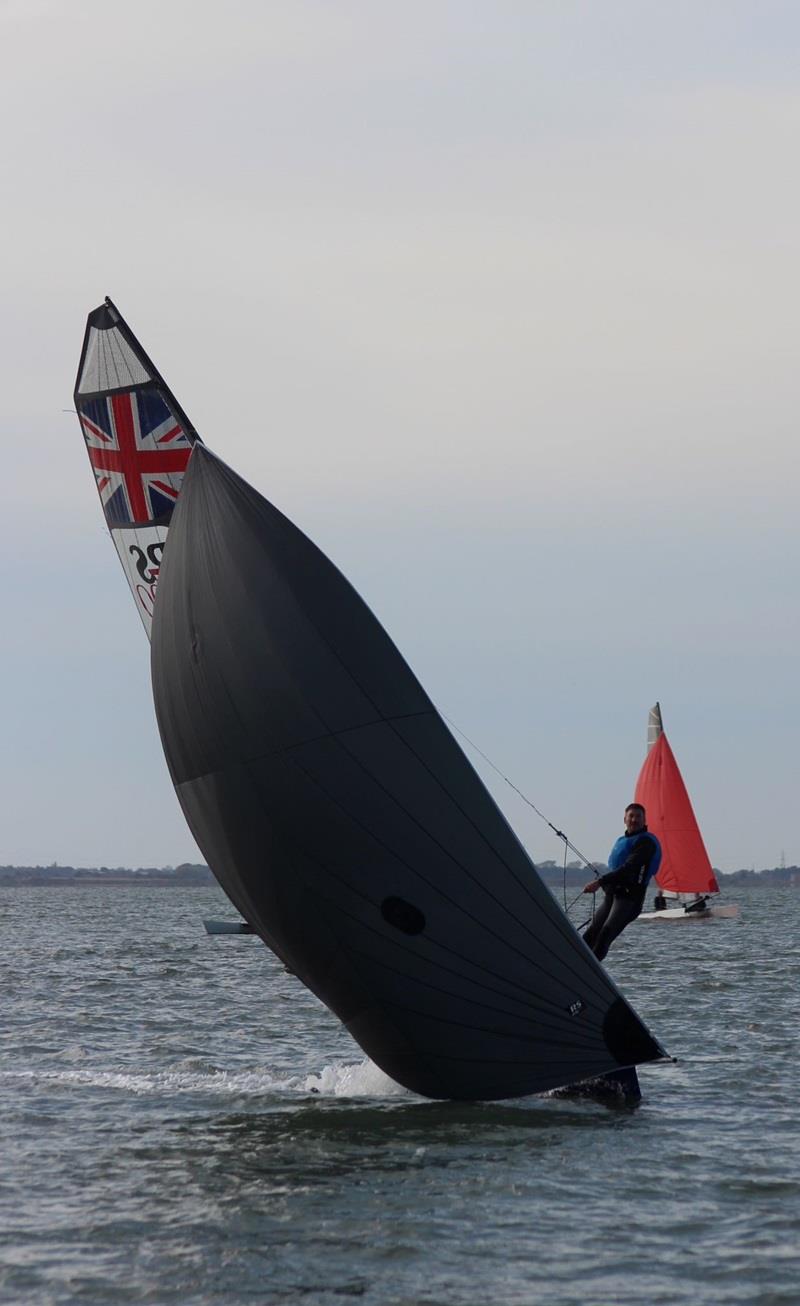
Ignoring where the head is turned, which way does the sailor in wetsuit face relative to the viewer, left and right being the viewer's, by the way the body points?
facing the viewer and to the left of the viewer
